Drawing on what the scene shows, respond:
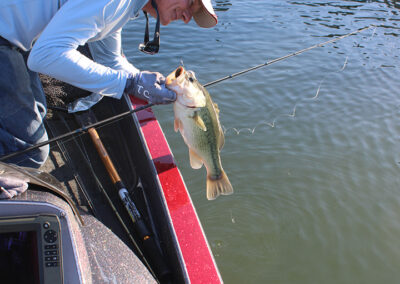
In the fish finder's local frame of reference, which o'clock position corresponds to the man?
The man is roughly at 7 o'clock from the fish finder.

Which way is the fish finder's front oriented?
toward the camera

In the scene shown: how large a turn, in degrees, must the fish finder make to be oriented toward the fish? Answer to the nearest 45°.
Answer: approximately 135° to its left
